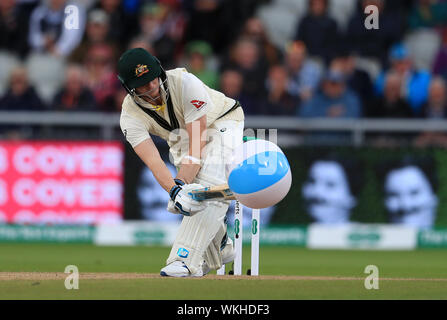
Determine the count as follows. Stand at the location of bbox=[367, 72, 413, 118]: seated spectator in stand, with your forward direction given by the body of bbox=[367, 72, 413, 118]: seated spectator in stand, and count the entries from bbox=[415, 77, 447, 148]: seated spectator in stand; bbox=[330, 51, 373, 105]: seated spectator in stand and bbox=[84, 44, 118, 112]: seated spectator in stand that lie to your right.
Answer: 2

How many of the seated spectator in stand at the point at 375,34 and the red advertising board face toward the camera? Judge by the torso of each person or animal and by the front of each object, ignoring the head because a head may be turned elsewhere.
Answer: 2

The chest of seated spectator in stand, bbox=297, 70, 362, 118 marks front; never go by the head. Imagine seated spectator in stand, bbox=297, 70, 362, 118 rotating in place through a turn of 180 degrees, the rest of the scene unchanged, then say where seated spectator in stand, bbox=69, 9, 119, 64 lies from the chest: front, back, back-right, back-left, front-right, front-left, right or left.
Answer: left

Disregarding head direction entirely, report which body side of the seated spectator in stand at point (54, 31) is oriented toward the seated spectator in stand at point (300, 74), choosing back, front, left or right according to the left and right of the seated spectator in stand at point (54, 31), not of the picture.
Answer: left

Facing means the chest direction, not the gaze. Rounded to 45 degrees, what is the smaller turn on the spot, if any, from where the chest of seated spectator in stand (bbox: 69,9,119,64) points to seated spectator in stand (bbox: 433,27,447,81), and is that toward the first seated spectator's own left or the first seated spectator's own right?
approximately 90° to the first seated spectator's own left

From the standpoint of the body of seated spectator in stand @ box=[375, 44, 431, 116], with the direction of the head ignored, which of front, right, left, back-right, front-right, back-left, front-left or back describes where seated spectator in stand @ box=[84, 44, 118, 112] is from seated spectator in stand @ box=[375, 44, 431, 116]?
right

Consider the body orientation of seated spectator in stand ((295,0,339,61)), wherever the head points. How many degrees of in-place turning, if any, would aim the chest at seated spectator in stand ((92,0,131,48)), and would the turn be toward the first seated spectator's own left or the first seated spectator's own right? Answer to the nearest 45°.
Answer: approximately 90° to the first seated spectator's own right

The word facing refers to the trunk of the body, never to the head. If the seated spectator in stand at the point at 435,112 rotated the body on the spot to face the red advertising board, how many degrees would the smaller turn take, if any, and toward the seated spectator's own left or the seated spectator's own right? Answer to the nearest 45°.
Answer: approximately 90° to the seated spectator's own right

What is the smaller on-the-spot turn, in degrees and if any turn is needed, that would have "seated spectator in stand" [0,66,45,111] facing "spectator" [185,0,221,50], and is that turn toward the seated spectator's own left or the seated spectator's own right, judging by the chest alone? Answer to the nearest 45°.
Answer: approximately 90° to the seated spectator's own left
